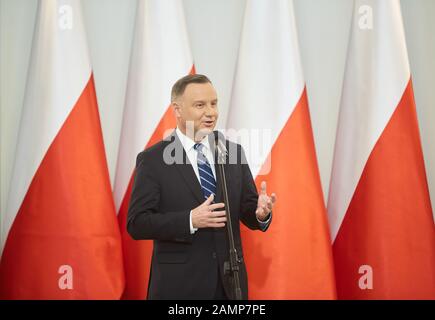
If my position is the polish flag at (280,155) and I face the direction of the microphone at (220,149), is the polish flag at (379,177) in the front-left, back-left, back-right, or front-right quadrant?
back-left

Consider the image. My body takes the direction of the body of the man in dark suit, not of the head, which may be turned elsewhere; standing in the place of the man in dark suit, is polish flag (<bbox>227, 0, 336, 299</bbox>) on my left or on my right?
on my left

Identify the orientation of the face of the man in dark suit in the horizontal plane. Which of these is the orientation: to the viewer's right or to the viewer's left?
to the viewer's right

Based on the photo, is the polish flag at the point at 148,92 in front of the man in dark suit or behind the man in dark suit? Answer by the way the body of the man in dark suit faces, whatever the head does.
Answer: behind

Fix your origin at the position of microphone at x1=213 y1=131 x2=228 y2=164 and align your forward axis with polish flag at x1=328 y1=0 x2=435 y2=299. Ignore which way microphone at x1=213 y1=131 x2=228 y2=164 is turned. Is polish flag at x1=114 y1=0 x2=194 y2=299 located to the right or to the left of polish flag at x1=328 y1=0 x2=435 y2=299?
left

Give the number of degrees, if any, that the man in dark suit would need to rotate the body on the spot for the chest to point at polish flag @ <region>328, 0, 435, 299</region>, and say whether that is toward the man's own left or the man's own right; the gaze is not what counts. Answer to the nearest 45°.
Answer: approximately 90° to the man's own left

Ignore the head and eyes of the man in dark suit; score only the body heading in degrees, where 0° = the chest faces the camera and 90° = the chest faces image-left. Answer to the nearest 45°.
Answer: approximately 315°

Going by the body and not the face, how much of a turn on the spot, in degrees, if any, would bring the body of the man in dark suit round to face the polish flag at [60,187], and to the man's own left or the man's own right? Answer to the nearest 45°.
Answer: approximately 180°
